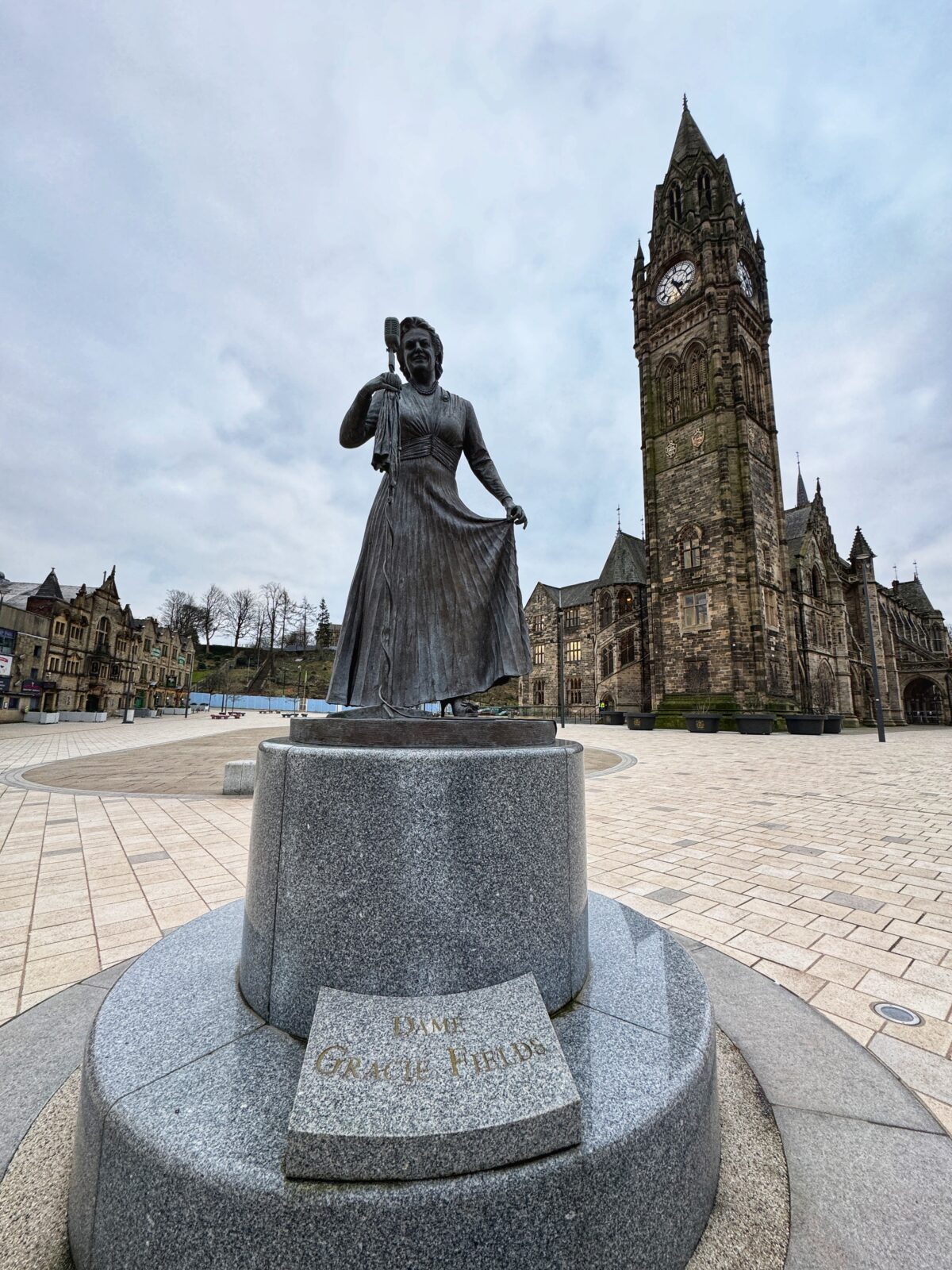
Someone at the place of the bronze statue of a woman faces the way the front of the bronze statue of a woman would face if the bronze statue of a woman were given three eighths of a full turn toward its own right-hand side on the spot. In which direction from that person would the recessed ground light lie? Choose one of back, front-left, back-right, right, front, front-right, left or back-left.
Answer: back-right

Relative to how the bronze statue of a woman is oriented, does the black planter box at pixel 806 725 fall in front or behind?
behind

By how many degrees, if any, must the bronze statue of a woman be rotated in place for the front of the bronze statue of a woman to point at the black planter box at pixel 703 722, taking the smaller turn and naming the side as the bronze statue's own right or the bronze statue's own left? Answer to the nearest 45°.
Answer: approximately 135° to the bronze statue's own left

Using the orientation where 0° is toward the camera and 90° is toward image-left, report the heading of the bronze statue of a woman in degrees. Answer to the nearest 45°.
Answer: approximately 0°

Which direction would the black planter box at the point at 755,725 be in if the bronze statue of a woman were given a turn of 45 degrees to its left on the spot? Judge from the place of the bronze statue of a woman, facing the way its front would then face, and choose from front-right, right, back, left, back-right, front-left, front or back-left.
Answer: left
